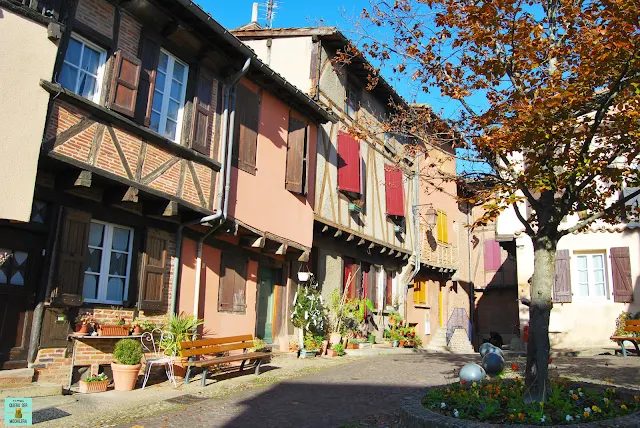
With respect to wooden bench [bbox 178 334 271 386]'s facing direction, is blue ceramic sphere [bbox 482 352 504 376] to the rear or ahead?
ahead

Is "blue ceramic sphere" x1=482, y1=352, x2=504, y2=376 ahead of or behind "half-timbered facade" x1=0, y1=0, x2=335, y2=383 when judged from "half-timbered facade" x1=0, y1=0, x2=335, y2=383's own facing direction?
ahead

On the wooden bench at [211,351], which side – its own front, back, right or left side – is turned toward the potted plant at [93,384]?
right

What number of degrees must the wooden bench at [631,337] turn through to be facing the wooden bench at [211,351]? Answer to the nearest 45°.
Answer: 0° — it already faces it

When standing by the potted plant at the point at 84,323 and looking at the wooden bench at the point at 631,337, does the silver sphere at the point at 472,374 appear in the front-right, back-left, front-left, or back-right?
front-right

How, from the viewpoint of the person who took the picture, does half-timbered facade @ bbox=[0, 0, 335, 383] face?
facing the viewer and to the right of the viewer

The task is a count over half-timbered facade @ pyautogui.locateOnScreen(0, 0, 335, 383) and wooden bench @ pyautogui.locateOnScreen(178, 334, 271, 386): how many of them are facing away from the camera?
0

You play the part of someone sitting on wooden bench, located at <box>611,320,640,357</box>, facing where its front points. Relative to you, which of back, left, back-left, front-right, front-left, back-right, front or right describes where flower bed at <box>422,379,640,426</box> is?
front-left

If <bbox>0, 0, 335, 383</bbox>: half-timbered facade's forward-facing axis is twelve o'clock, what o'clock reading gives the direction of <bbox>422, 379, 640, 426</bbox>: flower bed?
The flower bed is roughly at 12 o'clock from the half-timbered facade.

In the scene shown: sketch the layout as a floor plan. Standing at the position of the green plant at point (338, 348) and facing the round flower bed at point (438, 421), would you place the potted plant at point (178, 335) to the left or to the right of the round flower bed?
right

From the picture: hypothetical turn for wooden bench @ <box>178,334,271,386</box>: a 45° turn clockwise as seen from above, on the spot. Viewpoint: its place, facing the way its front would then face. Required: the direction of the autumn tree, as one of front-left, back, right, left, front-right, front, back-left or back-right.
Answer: front-left

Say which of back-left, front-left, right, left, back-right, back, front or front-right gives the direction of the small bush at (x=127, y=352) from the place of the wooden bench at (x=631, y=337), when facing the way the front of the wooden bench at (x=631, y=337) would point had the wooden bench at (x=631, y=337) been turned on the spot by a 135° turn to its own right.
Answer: back-left

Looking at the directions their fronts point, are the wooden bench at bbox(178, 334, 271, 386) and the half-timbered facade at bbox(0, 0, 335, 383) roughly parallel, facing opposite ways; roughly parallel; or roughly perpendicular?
roughly parallel

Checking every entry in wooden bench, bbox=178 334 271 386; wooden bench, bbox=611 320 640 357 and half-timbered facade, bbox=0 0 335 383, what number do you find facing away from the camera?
0

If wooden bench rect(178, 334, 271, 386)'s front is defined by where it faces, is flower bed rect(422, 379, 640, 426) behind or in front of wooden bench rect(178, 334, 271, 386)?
in front
